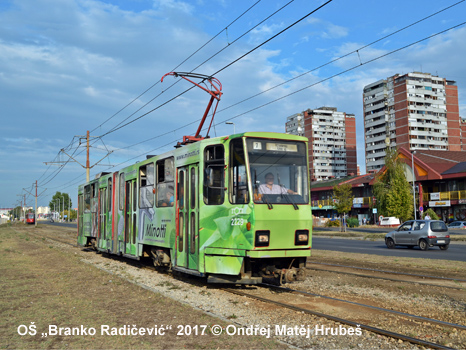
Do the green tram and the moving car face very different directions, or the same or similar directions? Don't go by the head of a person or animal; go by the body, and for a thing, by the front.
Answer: very different directions

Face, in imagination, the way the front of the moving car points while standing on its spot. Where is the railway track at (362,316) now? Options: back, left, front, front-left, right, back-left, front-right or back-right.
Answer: back-left

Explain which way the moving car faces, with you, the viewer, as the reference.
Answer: facing away from the viewer and to the left of the viewer

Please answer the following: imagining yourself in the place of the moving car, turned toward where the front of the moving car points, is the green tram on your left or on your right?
on your left

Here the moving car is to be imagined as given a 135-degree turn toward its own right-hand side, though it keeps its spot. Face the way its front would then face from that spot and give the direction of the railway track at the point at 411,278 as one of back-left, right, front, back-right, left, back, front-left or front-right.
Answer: right

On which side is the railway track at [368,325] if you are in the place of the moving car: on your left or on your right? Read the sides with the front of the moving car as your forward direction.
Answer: on your left

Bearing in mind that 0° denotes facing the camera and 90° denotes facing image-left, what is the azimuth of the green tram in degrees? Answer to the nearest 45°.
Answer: approximately 315°

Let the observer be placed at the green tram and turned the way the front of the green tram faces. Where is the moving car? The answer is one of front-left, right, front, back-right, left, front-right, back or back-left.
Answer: left

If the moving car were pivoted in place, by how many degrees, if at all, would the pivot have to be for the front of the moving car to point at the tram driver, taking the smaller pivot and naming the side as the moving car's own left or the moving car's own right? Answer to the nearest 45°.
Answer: approximately 135° to the moving car's own left

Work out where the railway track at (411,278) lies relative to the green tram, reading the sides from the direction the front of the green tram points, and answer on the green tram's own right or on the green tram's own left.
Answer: on the green tram's own left
